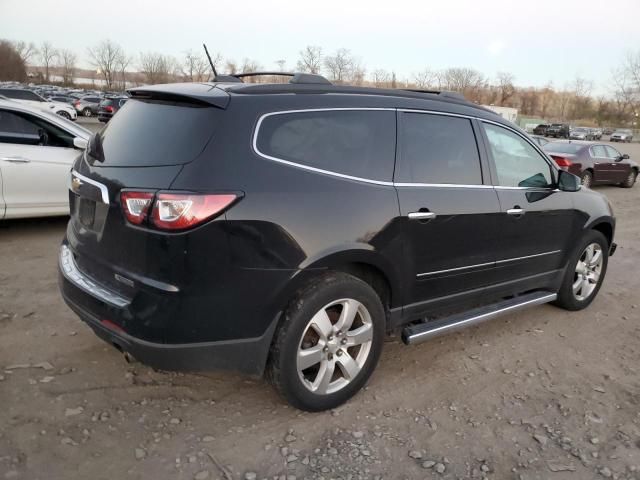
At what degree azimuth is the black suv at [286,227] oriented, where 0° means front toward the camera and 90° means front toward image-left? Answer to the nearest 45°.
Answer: approximately 225°

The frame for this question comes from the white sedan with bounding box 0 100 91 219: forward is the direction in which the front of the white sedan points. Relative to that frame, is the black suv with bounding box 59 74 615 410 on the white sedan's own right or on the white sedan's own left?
on the white sedan's own right

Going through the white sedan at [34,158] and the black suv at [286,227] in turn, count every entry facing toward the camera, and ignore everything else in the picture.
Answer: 0

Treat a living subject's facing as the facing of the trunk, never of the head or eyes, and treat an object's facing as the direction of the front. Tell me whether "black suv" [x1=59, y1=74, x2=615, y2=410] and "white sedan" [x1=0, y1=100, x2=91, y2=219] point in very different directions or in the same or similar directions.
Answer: same or similar directions

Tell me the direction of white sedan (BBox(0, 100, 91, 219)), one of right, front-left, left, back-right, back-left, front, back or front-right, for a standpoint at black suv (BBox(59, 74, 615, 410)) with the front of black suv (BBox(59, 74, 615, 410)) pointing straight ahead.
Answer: left

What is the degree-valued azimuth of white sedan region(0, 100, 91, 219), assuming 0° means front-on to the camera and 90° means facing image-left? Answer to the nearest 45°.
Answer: approximately 270°
